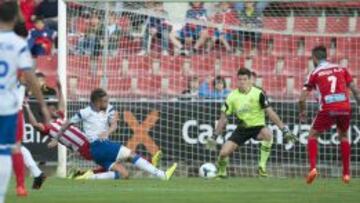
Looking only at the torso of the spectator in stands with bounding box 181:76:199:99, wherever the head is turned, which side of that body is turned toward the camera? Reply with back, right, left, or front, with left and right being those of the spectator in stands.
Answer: front

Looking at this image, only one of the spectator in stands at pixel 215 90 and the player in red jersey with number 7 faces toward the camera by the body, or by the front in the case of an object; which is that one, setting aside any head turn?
the spectator in stands

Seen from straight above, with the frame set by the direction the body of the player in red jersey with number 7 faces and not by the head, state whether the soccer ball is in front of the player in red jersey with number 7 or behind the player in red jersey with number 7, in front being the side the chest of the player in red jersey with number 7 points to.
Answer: in front

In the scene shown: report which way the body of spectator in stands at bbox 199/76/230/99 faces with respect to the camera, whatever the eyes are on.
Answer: toward the camera

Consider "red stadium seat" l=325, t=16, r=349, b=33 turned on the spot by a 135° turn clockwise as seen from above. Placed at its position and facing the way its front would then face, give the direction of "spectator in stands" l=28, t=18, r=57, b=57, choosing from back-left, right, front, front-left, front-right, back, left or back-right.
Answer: front-left

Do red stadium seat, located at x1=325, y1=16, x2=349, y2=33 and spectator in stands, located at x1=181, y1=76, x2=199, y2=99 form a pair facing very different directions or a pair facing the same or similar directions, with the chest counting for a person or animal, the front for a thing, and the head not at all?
same or similar directions

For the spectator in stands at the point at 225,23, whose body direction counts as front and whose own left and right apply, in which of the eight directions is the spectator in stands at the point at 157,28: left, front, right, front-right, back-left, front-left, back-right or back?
right

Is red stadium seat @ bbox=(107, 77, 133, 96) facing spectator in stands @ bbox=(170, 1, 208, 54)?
no

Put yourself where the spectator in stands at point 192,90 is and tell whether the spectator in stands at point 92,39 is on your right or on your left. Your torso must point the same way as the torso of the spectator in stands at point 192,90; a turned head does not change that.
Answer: on your right

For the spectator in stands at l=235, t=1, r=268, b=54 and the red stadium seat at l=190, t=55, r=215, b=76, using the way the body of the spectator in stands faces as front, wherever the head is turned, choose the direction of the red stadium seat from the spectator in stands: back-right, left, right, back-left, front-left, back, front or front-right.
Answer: right

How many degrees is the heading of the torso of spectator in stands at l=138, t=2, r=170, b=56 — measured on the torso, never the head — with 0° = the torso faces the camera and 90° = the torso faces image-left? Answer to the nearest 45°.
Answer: approximately 0°

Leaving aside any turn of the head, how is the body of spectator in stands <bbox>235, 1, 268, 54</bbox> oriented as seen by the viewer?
toward the camera

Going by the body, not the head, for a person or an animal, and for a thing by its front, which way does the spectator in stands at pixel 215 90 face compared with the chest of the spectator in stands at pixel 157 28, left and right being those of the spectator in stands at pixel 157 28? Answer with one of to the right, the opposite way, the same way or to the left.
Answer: the same way

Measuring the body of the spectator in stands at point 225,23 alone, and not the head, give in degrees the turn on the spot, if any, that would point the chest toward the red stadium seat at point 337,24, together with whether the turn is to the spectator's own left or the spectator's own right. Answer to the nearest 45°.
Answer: approximately 90° to the spectator's own left
